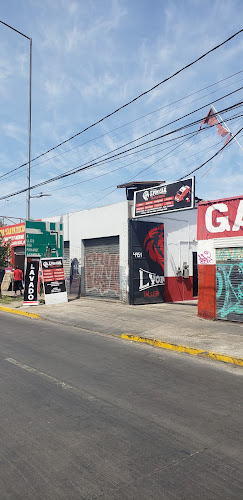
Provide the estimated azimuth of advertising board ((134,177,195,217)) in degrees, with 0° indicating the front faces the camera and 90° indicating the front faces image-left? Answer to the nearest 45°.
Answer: approximately 45°

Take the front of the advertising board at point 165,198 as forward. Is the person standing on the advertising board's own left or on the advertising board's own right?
on the advertising board's own right

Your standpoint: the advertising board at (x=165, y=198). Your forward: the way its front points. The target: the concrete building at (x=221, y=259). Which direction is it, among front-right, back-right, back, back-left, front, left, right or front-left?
left

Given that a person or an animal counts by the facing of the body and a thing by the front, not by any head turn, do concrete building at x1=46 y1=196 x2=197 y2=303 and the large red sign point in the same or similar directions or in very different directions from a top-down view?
same or similar directions

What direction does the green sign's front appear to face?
toward the camera

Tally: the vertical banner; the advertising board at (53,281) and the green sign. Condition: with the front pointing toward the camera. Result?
3

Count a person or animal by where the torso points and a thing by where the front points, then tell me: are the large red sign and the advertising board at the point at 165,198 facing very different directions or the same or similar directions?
same or similar directions

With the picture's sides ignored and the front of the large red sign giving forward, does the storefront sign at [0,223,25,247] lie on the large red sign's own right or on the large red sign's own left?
on the large red sign's own right

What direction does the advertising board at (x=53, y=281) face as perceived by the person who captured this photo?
facing the viewer

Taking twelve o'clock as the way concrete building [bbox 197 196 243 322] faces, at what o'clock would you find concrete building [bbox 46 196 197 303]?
concrete building [bbox 46 196 197 303] is roughly at 3 o'clock from concrete building [bbox 197 196 243 322].

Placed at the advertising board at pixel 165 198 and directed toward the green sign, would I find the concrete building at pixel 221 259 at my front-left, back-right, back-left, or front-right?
back-left

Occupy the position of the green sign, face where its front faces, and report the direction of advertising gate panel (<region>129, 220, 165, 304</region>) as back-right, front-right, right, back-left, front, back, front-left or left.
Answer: front-left

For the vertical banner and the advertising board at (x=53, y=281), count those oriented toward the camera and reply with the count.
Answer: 2

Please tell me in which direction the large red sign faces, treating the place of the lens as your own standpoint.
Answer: facing the viewer and to the left of the viewer

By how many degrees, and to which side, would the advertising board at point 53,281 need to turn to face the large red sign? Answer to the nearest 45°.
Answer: approximately 45° to its left
